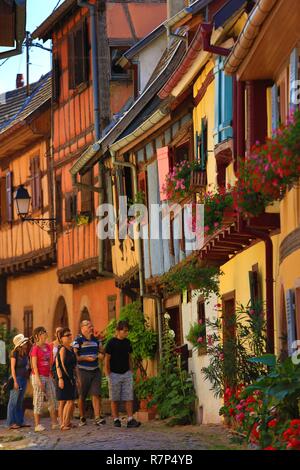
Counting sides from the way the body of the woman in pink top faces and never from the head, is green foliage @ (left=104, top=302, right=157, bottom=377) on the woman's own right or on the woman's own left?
on the woman's own left

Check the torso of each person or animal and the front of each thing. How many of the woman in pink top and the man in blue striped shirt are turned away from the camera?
0

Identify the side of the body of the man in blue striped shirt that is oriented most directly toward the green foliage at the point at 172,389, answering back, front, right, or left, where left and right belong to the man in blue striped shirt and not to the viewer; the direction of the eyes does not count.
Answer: left

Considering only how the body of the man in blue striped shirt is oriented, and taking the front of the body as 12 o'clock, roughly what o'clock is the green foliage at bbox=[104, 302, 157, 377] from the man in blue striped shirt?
The green foliage is roughly at 8 o'clock from the man in blue striped shirt.

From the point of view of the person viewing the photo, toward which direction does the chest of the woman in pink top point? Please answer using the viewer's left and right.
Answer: facing the viewer and to the right of the viewer

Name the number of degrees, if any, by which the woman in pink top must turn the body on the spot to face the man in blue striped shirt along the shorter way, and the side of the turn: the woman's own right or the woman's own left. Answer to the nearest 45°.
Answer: approximately 45° to the woman's own left

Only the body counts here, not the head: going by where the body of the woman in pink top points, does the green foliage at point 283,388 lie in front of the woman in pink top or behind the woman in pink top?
in front

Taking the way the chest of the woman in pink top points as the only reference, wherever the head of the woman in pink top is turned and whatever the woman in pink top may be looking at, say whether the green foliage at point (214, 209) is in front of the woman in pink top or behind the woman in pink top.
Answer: in front
